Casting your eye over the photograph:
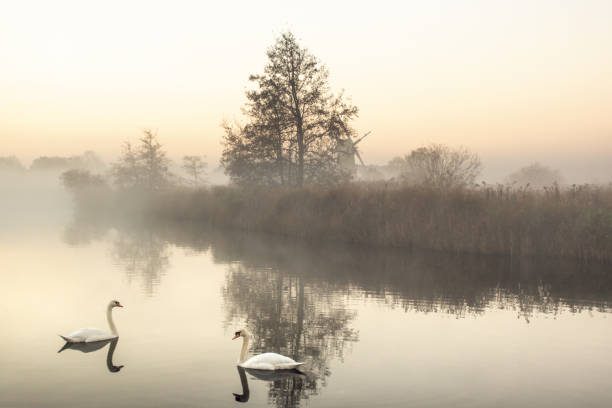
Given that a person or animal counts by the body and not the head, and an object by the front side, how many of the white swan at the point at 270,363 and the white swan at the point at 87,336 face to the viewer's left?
1

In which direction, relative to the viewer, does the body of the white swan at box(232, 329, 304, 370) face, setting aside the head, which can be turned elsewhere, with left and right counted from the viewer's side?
facing to the left of the viewer

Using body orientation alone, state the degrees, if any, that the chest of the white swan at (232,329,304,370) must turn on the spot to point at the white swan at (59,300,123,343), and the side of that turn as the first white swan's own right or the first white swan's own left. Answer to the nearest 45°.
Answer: approximately 45° to the first white swan's own right

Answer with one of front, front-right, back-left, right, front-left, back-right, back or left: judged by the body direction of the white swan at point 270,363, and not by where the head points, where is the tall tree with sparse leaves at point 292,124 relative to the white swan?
right

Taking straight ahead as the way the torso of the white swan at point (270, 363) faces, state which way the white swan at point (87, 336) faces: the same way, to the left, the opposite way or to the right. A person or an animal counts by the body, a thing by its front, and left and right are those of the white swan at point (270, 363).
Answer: the opposite way

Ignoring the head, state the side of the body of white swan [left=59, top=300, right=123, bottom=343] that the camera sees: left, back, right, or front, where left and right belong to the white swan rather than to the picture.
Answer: right

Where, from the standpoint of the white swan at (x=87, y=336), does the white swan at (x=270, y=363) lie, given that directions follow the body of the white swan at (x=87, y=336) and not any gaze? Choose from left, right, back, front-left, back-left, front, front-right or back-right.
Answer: front-right

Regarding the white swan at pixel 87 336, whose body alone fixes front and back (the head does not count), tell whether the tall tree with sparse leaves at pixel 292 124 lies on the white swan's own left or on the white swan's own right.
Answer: on the white swan's own left
